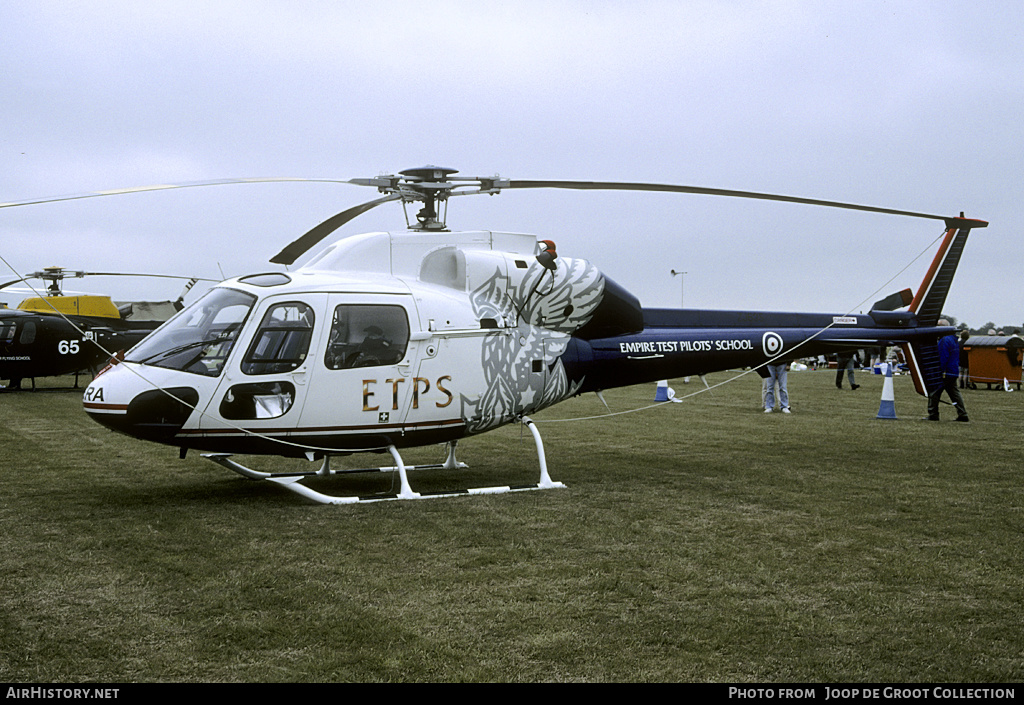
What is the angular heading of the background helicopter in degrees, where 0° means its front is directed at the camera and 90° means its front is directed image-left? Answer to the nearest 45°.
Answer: approximately 90°

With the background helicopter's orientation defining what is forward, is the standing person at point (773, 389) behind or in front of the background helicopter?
behind

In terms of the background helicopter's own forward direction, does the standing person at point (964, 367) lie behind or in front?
behind

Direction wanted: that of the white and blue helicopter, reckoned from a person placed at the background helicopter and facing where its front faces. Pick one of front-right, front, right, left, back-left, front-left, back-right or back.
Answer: left
